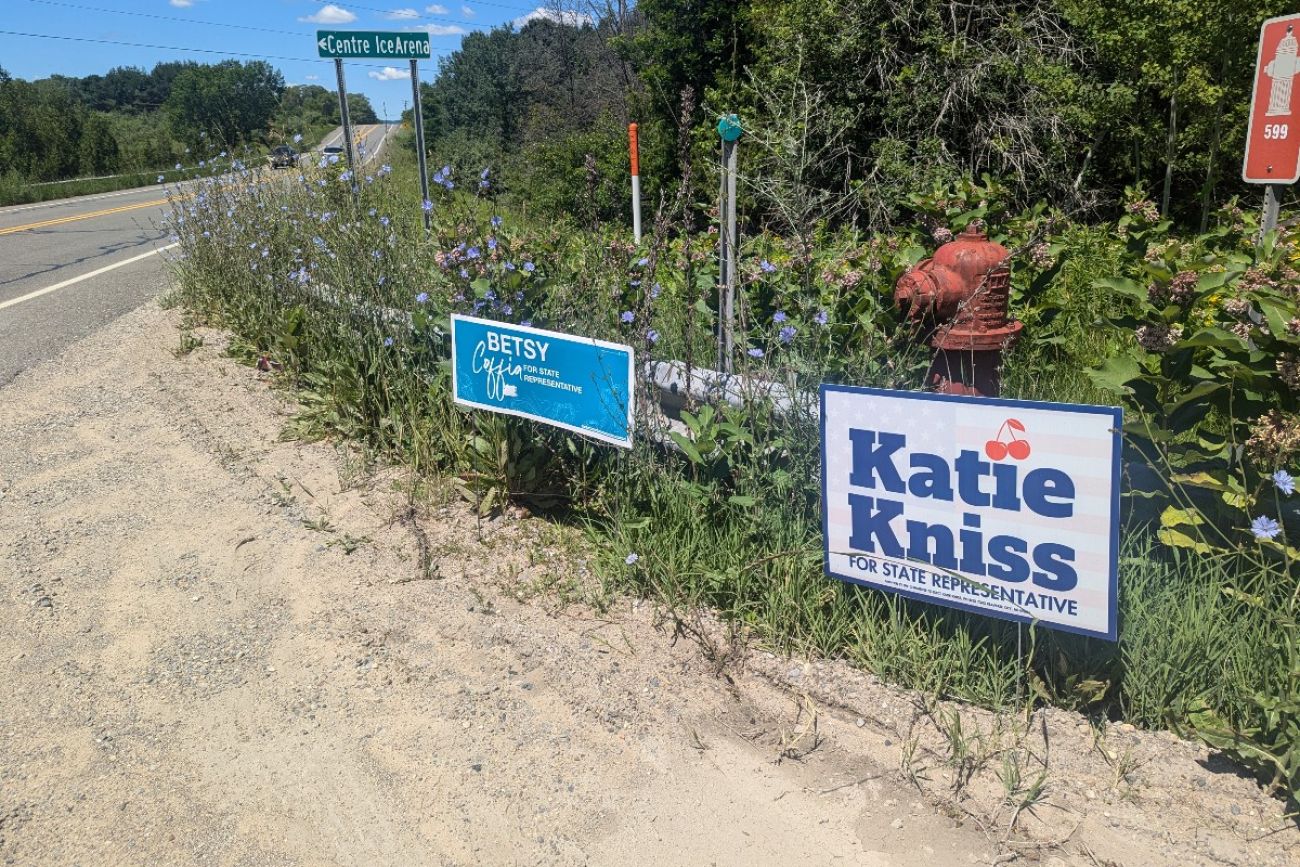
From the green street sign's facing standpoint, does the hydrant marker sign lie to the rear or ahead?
ahead

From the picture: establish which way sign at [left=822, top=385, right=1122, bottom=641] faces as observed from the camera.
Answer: facing the viewer and to the left of the viewer

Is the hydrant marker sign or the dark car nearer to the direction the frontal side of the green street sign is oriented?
the hydrant marker sign

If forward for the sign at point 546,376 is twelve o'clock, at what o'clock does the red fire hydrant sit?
The red fire hydrant is roughly at 8 o'clock from the sign.

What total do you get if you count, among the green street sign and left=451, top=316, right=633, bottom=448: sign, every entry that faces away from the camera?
0

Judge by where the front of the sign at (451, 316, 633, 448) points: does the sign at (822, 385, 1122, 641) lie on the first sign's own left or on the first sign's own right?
on the first sign's own left

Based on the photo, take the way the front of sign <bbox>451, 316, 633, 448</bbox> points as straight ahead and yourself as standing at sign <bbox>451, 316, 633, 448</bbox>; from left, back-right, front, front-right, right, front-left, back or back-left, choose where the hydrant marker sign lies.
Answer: back-left

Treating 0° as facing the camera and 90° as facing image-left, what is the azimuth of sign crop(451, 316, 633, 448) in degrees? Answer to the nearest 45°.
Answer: approximately 45°

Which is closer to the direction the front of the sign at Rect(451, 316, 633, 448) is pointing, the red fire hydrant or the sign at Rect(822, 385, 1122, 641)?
the sign

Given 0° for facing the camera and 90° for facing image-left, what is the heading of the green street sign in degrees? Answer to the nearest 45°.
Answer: approximately 0°
